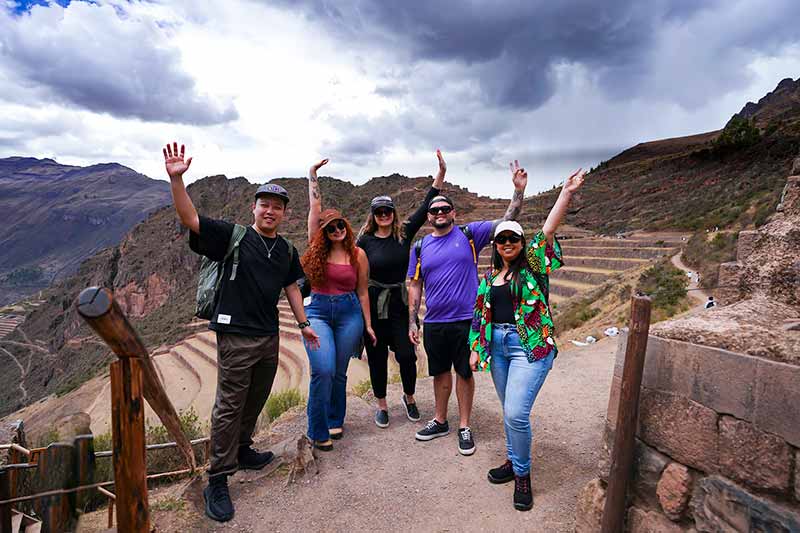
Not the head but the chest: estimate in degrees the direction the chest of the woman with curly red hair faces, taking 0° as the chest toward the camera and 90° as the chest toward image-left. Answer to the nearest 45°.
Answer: approximately 0°

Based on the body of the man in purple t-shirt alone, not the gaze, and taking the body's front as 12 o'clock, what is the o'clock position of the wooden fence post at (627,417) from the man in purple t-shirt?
The wooden fence post is roughly at 11 o'clock from the man in purple t-shirt.

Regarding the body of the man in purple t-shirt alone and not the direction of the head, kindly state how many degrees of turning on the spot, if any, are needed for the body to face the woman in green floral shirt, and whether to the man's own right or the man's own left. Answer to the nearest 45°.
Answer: approximately 45° to the man's own left

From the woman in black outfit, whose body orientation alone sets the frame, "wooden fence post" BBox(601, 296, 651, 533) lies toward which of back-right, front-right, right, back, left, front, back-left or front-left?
front-left

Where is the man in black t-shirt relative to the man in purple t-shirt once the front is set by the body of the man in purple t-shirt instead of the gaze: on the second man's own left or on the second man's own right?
on the second man's own right

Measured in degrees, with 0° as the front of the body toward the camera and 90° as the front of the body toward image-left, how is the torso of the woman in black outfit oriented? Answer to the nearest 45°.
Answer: approximately 0°

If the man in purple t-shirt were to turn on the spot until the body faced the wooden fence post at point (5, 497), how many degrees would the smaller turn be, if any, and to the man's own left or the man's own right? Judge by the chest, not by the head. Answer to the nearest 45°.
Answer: approximately 45° to the man's own right
